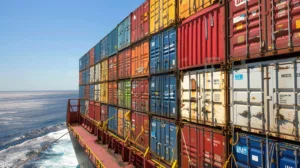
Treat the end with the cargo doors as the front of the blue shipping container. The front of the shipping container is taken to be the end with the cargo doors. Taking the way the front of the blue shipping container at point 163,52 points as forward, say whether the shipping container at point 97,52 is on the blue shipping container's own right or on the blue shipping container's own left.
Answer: on the blue shipping container's own right

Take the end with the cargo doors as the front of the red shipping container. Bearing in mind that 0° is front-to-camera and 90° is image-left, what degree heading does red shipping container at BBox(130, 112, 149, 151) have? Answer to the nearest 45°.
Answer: approximately 45°

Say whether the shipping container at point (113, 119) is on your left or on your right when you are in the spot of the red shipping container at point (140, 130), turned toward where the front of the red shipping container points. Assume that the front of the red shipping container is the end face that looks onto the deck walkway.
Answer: on your right

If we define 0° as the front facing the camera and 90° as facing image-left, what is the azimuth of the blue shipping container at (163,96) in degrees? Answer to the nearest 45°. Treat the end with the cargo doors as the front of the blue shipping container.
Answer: approximately 45°

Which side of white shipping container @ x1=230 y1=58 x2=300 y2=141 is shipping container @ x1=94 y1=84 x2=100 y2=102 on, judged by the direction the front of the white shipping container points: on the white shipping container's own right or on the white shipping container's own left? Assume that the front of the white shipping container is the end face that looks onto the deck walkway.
on the white shipping container's own right

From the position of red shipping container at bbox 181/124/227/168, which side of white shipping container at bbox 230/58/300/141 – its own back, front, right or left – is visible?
right

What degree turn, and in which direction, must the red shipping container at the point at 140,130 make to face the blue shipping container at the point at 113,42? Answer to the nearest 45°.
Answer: approximately 135° to its right

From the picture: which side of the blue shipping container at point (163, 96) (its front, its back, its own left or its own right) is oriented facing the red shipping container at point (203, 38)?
left

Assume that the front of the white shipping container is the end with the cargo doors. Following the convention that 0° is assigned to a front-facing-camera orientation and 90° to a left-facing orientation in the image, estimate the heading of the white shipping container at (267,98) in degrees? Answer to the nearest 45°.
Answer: approximately 45°
